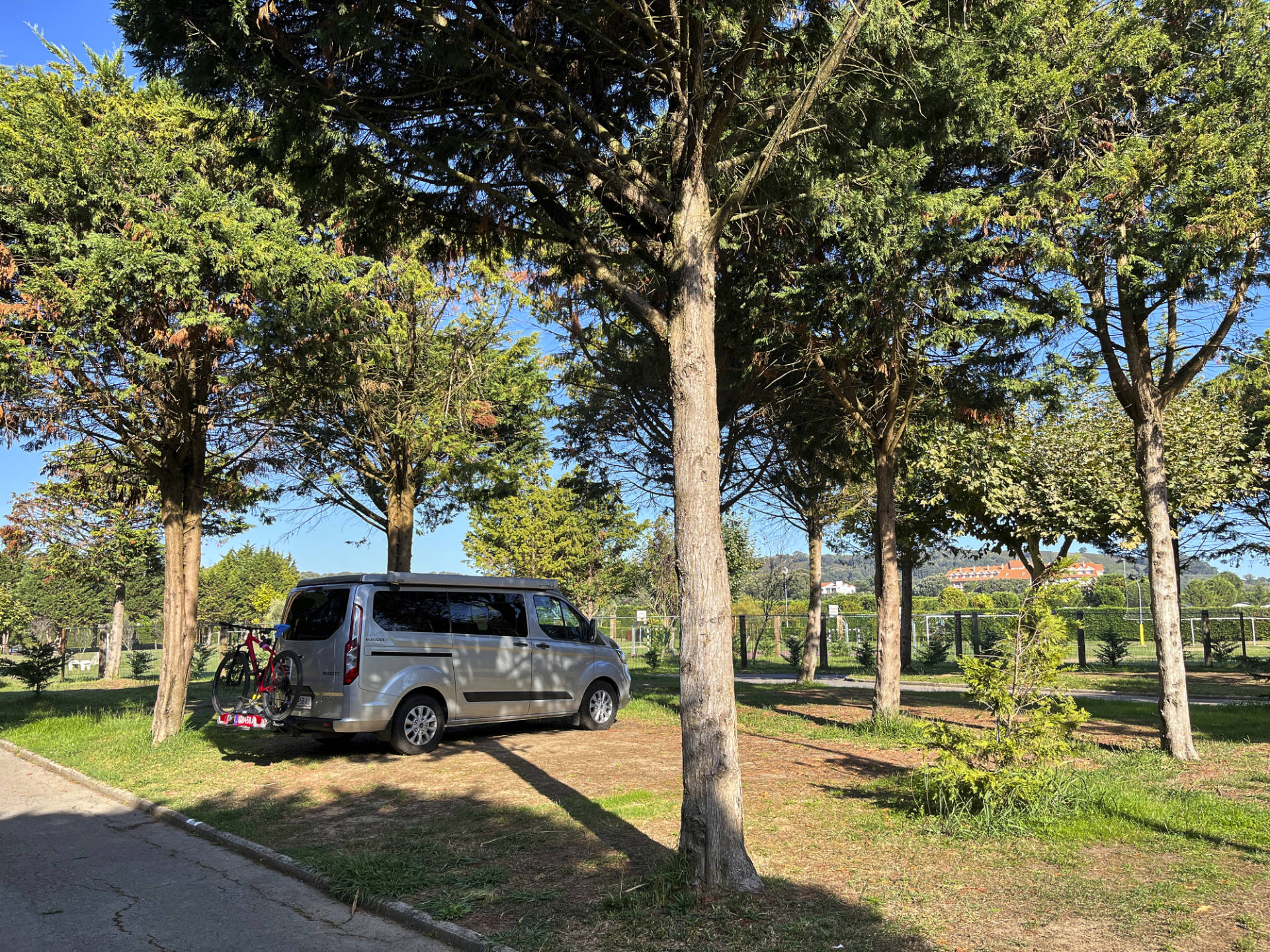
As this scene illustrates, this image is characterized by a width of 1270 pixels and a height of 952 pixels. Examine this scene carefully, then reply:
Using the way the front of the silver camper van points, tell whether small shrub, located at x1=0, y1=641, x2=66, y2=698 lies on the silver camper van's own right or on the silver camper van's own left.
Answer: on the silver camper van's own left

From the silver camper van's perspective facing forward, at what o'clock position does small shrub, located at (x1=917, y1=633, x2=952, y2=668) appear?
The small shrub is roughly at 12 o'clock from the silver camper van.

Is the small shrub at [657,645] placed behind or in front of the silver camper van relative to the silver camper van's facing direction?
in front

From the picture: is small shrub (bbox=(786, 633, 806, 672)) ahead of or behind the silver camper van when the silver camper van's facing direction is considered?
ahead

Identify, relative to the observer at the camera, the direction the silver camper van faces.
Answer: facing away from the viewer and to the right of the viewer

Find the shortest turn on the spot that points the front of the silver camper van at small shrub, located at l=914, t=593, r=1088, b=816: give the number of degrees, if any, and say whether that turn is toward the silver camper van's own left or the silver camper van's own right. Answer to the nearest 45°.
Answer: approximately 90° to the silver camper van's own right
